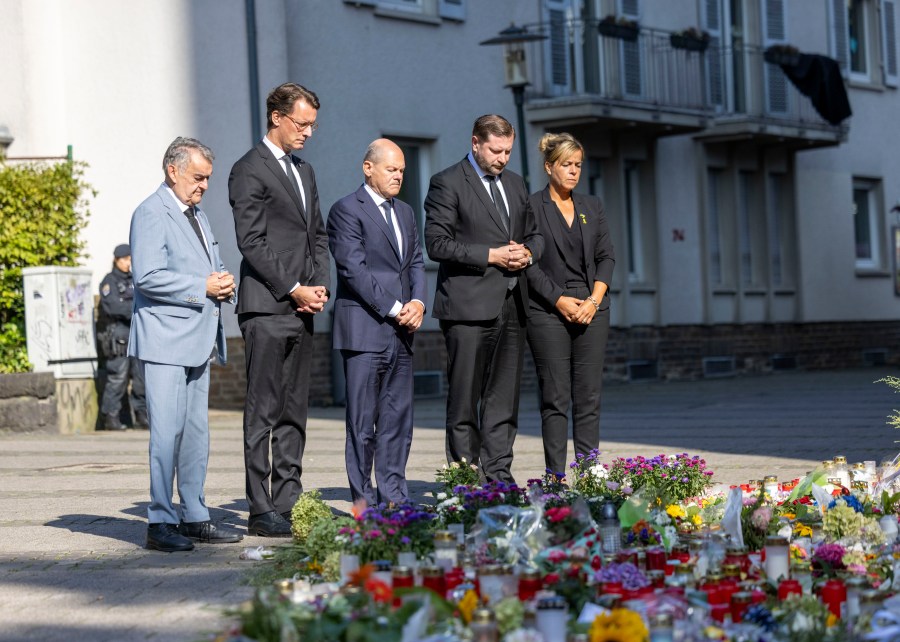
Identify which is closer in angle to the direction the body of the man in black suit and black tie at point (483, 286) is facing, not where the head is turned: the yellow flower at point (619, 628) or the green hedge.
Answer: the yellow flower

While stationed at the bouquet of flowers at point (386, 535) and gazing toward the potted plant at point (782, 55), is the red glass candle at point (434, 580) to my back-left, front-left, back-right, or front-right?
back-right

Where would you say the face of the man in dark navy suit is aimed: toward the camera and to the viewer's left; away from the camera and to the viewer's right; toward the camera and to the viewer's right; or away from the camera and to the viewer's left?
toward the camera and to the viewer's right

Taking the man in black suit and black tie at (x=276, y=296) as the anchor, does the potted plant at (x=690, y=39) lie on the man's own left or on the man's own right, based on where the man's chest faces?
on the man's own left

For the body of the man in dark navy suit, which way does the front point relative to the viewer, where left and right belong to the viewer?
facing the viewer and to the right of the viewer

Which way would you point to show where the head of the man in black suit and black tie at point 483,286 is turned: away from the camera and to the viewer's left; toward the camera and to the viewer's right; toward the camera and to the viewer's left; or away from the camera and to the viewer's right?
toward the camera and to the viewer's right

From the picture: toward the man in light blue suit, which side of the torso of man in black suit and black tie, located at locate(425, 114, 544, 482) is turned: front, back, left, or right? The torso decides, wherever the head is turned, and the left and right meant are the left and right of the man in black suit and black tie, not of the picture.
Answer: right

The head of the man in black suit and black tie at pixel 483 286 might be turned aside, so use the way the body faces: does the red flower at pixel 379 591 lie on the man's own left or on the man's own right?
on the man's own right

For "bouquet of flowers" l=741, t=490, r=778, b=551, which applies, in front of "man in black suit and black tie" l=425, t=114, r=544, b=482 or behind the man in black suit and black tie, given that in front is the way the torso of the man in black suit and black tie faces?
in front

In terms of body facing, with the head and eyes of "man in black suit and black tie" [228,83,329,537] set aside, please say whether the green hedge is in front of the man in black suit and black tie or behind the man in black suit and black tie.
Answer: behind

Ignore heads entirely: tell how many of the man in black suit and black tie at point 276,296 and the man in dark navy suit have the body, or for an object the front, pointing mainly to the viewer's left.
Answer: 0

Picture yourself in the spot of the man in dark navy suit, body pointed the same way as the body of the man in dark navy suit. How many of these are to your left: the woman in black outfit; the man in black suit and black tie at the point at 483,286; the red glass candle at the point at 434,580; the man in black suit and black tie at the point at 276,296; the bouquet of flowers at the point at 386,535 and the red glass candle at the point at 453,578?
2

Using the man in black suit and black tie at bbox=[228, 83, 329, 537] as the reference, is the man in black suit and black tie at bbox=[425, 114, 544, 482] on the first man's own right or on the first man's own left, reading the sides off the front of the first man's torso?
on the first man's own left

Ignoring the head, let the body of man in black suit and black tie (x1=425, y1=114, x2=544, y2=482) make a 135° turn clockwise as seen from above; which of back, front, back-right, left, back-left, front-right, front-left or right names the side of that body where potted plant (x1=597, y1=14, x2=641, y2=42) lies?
right
